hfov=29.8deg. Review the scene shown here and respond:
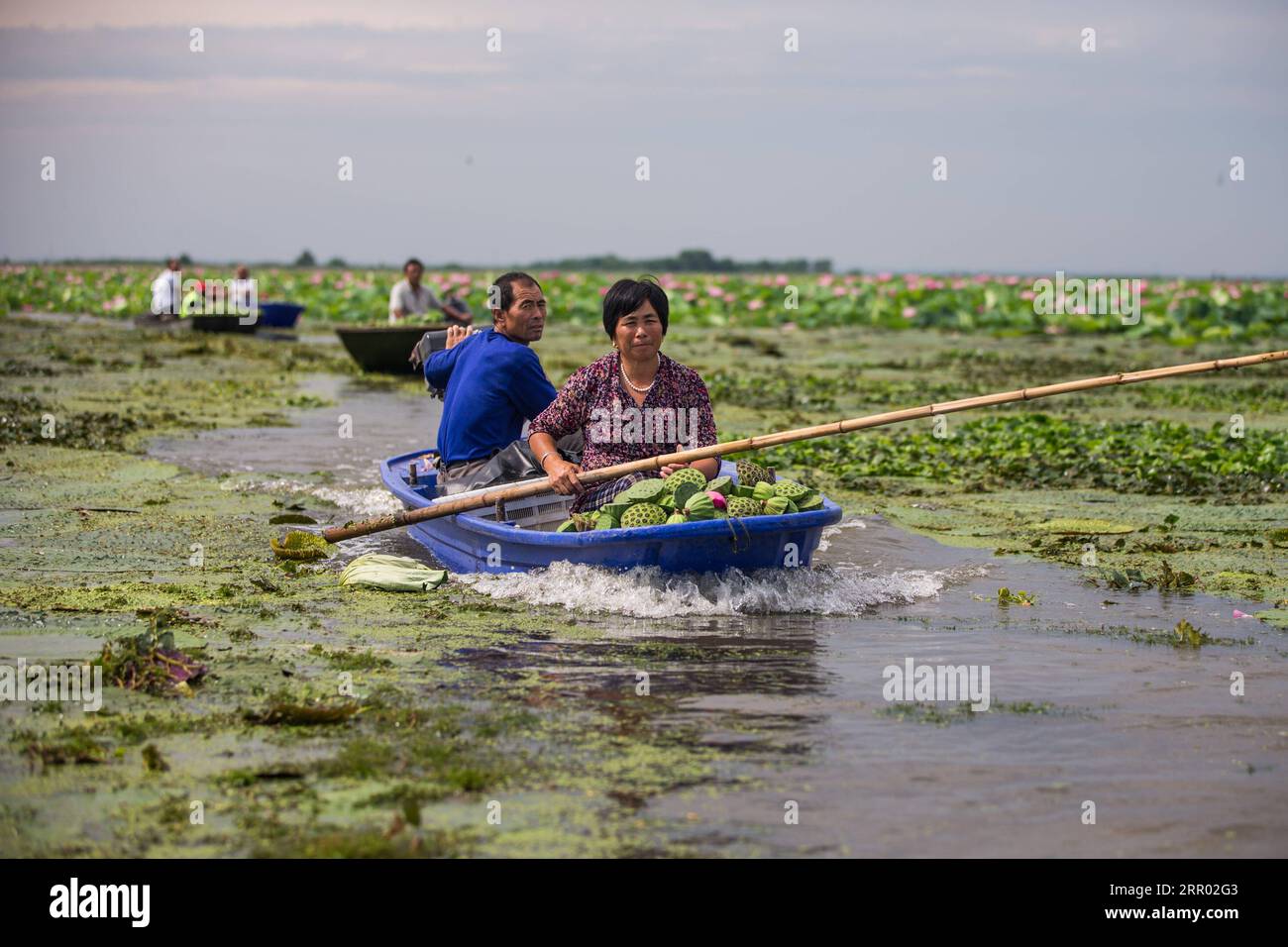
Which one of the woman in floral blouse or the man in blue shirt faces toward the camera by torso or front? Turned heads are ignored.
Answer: the woman in floral blouse

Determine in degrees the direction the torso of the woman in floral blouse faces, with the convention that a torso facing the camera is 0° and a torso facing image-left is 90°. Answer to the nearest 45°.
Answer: approximately 0°

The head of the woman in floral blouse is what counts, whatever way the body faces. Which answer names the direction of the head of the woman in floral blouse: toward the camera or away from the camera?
toward the camera

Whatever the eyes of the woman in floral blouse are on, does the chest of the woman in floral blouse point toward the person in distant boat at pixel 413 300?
no

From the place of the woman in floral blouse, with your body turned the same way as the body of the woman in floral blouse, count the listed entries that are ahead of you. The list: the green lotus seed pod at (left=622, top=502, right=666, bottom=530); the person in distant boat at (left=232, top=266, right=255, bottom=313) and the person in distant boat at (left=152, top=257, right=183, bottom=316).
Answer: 1

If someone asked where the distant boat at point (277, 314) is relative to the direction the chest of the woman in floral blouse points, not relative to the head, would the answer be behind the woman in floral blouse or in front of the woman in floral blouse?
behind

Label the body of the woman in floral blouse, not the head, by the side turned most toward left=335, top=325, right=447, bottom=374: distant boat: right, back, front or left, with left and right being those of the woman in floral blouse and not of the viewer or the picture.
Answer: back

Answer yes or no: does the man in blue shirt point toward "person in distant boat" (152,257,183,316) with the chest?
no

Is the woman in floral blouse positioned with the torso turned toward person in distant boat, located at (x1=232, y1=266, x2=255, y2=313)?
no

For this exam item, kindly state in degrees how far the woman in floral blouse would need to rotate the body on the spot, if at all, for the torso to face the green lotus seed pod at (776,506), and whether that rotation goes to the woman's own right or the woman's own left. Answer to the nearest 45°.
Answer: approximately 45° to the woman's own left
